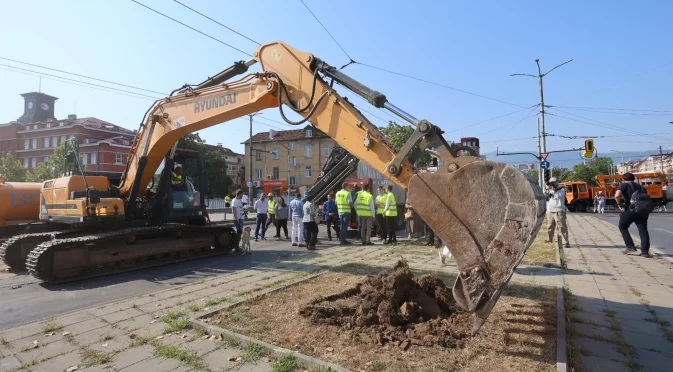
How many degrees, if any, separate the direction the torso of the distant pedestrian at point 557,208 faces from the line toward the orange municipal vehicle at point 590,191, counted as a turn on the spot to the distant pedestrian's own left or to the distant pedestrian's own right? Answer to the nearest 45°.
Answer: approximately 135° to the distant pedestrian's own right

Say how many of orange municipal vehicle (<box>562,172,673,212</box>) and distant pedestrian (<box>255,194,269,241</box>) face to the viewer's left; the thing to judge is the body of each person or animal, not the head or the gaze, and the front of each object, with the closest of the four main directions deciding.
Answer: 1

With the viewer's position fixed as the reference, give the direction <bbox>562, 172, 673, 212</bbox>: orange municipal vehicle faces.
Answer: facing to the left of the viewer

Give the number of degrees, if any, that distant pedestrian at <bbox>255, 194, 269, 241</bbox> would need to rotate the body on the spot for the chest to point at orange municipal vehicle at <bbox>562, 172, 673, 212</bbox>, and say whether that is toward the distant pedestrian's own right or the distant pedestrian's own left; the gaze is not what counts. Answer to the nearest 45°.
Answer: approximately 135° to the distant pedestrian's own left

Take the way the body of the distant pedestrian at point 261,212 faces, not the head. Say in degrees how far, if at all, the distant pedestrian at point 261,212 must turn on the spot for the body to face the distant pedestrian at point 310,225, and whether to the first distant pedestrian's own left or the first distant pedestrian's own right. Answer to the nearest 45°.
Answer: approximately 45° to the first distant pedestrian's own left

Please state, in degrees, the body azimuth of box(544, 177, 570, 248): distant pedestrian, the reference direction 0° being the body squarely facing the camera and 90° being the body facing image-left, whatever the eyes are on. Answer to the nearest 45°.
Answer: approximately 45°

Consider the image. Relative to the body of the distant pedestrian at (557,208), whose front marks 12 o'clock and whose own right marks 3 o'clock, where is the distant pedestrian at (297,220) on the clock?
the distant pedestrian at (297,220) is roughly at 1 o'clock from the distant pedestrian at (557,208).
